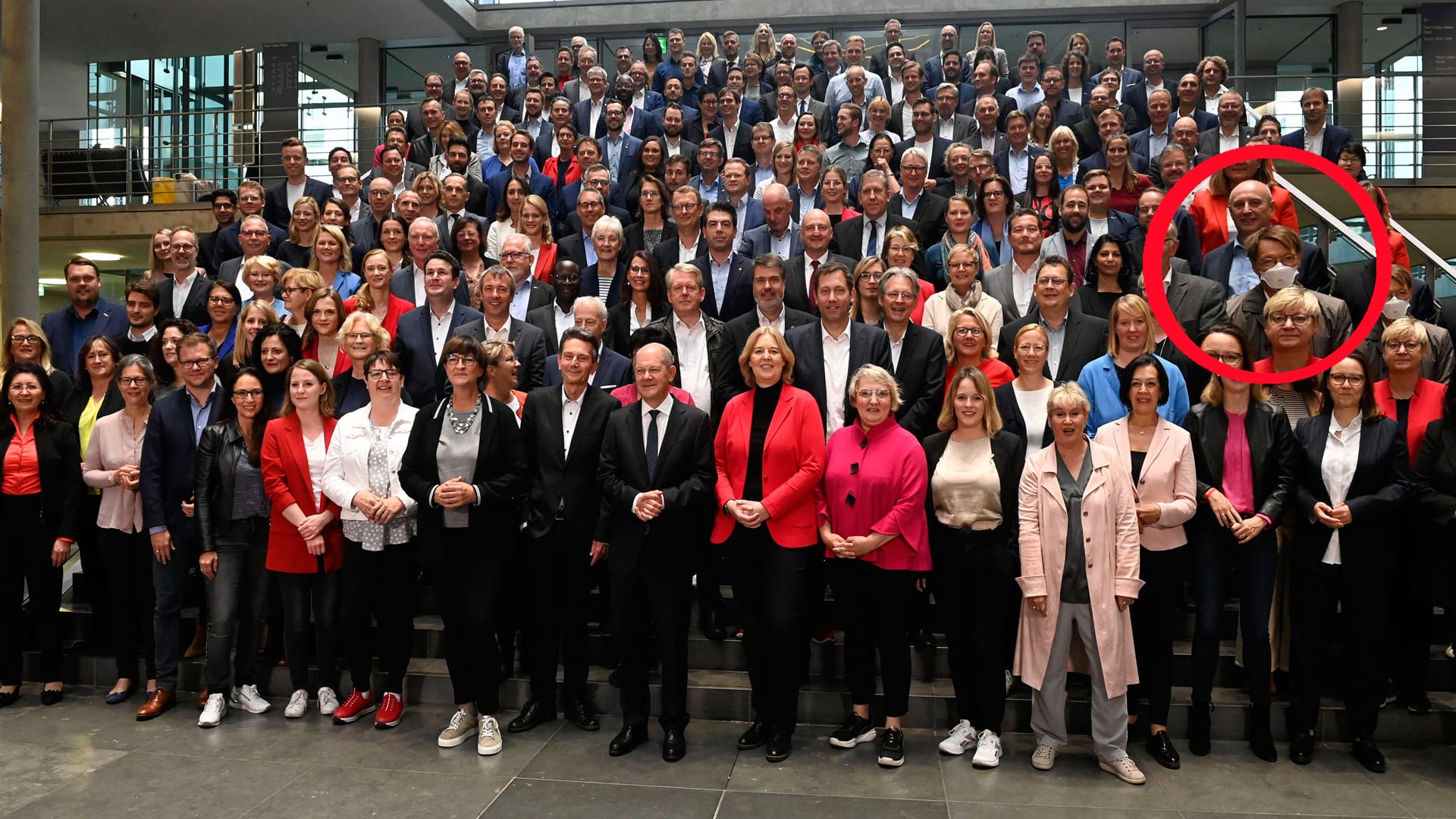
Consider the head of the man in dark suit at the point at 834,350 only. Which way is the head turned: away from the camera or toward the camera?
toward the camera

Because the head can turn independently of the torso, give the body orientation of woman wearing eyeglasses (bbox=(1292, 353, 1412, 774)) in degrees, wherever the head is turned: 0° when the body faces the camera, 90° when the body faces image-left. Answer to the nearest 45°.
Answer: approximately 0°

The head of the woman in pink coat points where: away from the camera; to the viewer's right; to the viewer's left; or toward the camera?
toward the camera

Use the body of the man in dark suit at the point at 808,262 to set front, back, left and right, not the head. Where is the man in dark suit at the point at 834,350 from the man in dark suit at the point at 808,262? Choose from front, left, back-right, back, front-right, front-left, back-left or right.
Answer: front

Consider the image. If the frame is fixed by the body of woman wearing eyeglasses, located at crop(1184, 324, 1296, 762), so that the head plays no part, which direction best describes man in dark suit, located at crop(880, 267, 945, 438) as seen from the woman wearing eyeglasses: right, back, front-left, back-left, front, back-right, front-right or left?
right

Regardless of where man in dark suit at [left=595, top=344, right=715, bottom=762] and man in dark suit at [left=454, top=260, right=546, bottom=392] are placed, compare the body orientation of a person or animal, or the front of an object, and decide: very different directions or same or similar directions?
same or similar directions

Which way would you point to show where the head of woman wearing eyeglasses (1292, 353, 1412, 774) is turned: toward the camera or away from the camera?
toward the camera

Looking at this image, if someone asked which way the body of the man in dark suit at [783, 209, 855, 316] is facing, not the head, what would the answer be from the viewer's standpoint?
toward the camera

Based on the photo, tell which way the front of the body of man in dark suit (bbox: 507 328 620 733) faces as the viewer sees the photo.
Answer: toward the camera

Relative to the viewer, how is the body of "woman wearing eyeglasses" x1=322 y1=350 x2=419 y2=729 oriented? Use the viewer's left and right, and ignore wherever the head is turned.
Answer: facing the viewer

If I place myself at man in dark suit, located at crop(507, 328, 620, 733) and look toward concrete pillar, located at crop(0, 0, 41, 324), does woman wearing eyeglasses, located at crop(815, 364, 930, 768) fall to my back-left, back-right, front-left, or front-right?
back-right

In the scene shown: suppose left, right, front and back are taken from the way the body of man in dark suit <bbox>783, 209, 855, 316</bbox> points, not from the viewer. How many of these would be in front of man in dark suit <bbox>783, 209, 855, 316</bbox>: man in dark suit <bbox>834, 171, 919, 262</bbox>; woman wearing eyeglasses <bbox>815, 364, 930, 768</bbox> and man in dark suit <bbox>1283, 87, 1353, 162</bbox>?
1

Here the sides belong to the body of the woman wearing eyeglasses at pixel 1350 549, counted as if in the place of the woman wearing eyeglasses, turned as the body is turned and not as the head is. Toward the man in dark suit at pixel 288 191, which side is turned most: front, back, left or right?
right

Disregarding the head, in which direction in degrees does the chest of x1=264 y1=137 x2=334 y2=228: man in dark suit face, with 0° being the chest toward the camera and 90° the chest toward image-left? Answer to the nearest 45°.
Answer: approximately 0°

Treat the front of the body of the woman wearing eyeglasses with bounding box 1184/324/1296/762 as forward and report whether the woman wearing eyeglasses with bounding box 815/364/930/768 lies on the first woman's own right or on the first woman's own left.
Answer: on the first woman's own right

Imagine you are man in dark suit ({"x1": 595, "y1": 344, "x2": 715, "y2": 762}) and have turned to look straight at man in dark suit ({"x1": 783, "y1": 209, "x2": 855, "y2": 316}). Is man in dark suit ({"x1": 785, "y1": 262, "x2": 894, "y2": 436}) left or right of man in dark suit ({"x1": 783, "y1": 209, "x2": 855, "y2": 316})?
right
